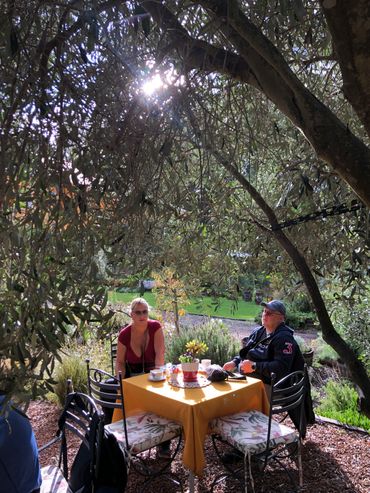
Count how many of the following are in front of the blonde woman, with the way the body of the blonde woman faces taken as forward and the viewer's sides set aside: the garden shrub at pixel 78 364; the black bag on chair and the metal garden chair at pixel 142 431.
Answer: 2

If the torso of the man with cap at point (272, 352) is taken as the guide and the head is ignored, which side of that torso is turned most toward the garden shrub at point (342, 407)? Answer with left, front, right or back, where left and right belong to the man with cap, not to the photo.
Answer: back

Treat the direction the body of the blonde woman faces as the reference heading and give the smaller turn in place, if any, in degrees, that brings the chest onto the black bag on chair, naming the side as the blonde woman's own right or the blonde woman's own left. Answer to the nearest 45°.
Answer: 0° — they already face it

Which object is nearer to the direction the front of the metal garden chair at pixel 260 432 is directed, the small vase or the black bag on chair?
the small vase

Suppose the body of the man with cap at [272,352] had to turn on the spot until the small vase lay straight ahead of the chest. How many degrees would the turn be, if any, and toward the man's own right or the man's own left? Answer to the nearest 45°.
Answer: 0° — they already face it
